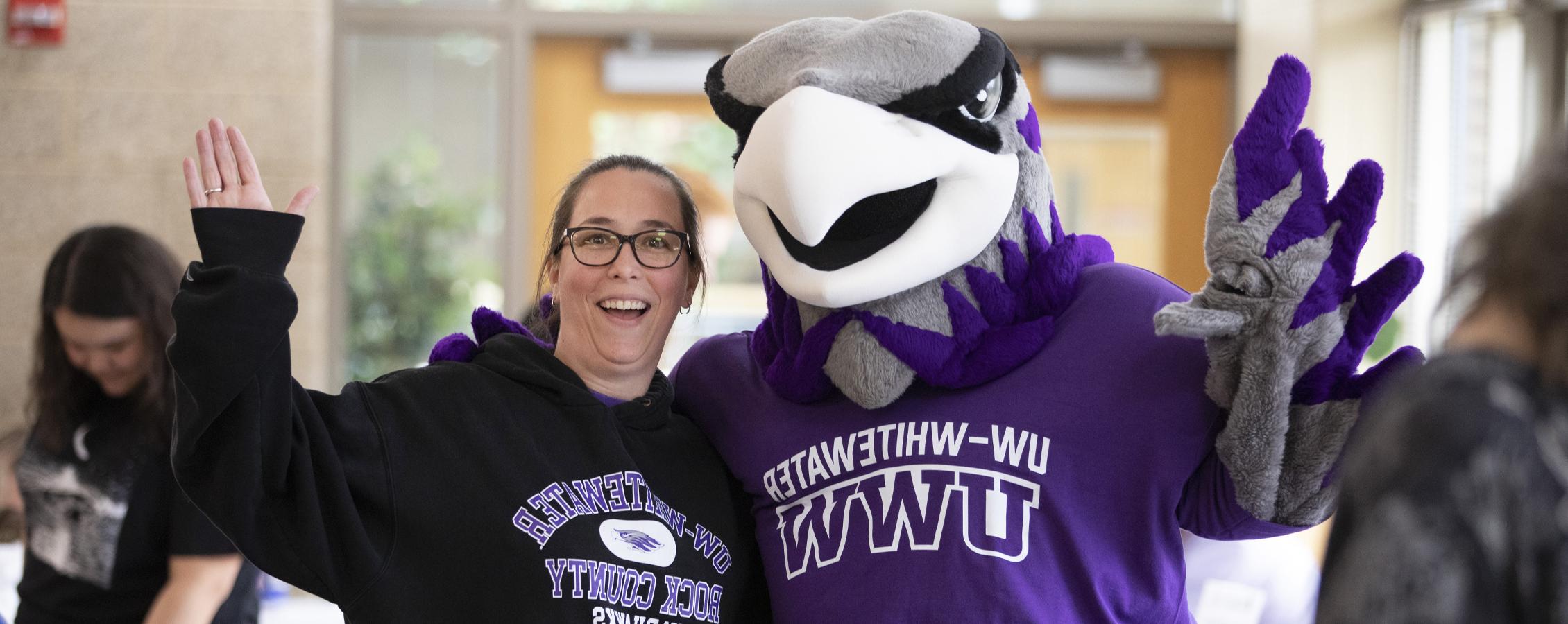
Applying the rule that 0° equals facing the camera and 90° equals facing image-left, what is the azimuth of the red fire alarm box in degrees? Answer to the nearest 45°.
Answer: approximately 0°

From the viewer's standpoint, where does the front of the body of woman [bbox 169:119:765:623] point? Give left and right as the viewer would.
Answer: facing the viewer and to the right of the viewer

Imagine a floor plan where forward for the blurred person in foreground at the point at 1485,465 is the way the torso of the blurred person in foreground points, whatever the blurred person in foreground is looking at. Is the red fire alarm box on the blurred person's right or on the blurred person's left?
on the blurred person's left

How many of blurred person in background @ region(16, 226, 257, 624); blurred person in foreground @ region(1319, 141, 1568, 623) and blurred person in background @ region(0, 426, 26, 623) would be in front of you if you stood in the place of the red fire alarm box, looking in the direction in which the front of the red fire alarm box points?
3

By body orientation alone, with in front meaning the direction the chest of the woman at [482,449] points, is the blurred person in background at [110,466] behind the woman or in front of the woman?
behind

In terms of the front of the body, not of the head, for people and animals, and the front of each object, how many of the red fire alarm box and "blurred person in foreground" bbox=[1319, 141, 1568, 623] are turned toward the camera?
1

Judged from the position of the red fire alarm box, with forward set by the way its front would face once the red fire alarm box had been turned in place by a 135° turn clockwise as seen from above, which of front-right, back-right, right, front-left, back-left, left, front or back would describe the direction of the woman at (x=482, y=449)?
back-left

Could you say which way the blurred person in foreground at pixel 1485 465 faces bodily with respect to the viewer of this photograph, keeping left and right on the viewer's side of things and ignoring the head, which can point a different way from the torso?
facing away from the viewer and to the right of the viewer

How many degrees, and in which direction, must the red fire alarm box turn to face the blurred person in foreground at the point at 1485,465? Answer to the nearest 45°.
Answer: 0° — it already faces them

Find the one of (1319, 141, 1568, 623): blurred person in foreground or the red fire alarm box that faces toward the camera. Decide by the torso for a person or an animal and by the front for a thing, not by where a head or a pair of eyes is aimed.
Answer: the red fire alarm box

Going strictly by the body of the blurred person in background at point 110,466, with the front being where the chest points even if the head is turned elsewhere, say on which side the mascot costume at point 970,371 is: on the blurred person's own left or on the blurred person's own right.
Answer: on the blurred person's own left

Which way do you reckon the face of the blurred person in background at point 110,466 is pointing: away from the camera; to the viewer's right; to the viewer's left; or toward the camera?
toward the camera

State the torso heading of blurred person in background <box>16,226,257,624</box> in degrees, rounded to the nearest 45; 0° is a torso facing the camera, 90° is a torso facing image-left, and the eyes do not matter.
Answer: approximately 45°

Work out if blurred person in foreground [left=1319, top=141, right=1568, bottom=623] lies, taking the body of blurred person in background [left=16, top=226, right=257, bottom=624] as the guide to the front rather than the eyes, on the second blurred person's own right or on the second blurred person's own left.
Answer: on the second blurred person's own left
